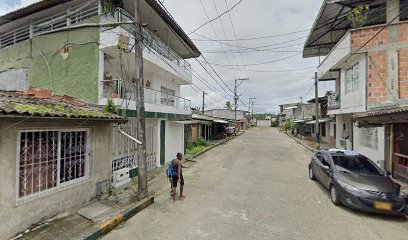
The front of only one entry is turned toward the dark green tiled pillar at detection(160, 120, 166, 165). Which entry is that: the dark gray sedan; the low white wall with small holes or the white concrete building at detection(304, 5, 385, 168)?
the white concrete building

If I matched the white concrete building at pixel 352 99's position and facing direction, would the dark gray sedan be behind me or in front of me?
in front

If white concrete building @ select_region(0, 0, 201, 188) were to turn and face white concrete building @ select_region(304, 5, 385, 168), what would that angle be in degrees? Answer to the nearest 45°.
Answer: approximately 45° to its left

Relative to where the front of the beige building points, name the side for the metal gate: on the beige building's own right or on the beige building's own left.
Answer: on the beige building's own left

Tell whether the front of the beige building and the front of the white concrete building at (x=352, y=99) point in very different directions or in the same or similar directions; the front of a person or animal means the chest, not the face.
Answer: very different directions

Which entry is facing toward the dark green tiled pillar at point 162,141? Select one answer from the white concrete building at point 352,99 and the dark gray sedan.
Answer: the white concrete building

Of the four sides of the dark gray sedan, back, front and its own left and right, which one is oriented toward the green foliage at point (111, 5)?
right

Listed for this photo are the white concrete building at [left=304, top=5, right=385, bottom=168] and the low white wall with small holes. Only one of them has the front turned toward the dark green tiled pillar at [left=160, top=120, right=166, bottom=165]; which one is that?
the white concrete building

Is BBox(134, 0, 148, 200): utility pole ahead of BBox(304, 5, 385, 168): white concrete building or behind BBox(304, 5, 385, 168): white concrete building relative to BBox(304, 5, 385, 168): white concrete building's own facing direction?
ahead
